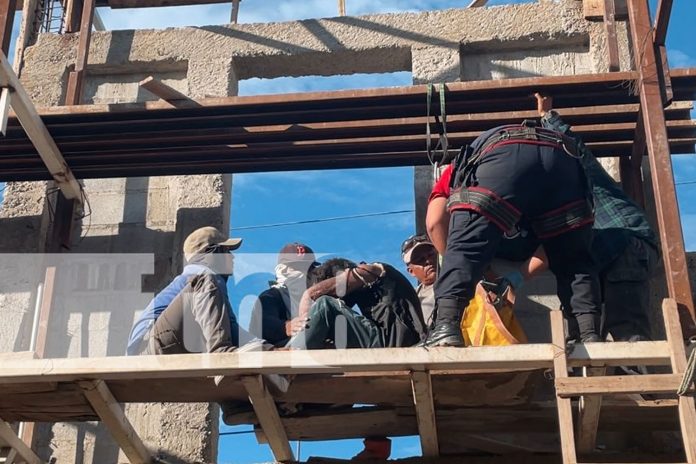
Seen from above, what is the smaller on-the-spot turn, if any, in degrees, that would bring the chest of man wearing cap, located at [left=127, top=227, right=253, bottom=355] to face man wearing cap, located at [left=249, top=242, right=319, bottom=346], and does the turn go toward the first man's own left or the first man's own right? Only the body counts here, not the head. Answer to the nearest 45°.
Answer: approximately 45° to the first man's own left

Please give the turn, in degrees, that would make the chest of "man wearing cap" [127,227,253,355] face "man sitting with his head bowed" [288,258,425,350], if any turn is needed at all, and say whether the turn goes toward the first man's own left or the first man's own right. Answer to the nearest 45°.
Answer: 0° — they already face them

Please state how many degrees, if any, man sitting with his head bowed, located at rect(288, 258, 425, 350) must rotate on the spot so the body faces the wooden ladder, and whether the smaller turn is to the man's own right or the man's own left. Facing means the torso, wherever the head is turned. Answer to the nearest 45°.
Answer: approximately 135° to the man's own left

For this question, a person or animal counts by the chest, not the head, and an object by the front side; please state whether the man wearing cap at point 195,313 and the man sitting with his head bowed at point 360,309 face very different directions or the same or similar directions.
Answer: very different directions

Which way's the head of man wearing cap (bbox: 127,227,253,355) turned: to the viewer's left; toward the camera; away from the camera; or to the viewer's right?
to the viewer's right

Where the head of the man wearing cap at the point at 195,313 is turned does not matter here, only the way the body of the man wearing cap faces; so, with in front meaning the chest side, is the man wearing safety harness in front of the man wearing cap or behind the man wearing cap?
in front

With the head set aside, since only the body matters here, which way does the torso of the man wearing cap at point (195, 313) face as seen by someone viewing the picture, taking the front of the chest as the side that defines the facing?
to the viewer's right

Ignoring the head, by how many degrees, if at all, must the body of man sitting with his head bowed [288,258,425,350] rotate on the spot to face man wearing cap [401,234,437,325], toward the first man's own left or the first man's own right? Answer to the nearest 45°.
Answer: approximately 135° to the first man's own right

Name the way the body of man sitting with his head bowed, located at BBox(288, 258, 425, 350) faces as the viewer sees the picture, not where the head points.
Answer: to the viewer's left
